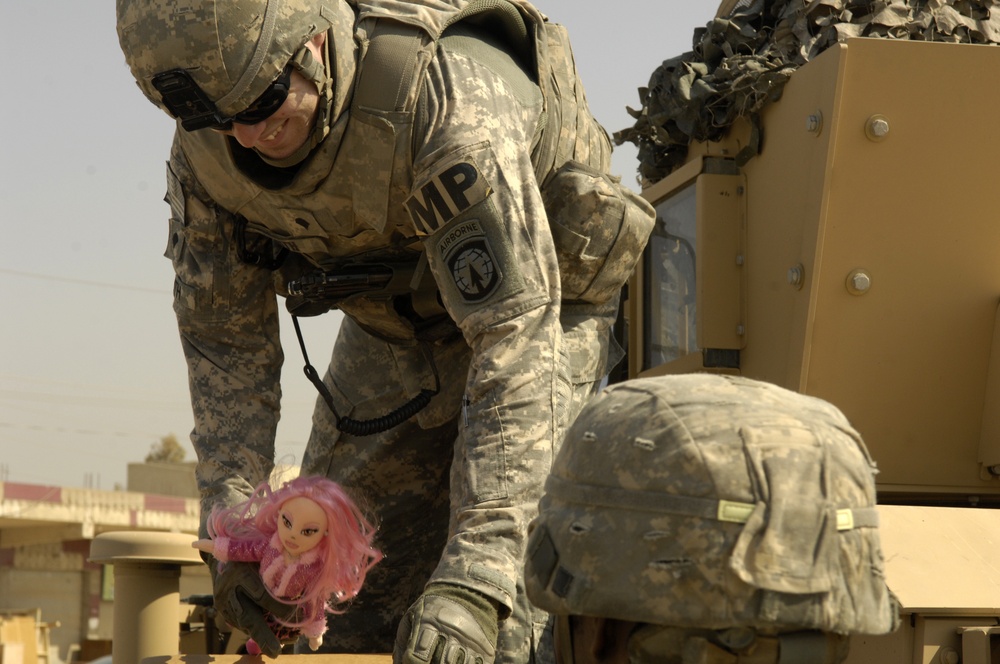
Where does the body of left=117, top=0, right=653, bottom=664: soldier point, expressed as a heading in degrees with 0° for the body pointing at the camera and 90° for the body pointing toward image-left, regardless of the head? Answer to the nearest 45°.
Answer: approximately 45°

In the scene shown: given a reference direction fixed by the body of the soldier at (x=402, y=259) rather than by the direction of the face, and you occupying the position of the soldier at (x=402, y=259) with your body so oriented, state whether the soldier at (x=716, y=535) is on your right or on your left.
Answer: on your left

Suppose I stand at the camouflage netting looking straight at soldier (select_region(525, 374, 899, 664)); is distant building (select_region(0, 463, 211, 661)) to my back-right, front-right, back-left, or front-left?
back-right

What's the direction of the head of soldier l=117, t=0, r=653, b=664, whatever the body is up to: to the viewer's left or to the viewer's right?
to the viewer's left

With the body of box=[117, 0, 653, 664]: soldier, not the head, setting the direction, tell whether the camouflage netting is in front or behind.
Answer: behind
